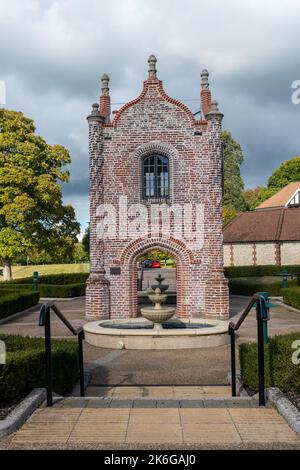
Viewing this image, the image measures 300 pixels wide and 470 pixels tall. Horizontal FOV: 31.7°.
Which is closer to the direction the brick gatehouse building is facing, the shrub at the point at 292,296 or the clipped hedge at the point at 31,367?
the clipped hedge

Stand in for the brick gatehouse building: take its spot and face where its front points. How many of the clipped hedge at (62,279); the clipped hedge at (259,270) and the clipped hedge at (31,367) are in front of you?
1

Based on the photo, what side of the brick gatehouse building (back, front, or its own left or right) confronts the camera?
front

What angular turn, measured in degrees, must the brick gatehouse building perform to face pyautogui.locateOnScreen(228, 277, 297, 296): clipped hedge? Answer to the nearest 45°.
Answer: approximately 135° to its left

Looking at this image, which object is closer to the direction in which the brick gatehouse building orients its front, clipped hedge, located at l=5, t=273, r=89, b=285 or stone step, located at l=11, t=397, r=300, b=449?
the stone step

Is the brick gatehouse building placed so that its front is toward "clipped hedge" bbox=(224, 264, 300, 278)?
no

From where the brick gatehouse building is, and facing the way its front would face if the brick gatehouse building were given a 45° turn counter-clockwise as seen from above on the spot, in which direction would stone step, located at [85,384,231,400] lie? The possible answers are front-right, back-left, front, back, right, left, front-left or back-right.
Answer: front-right

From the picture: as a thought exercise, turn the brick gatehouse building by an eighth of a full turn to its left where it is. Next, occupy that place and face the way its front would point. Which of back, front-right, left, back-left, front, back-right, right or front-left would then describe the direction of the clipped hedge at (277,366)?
front-right

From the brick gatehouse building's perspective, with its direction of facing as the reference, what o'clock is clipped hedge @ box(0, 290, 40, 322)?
The clipped hedge is roughly at 4 o'clock from the brick gatehouse building.

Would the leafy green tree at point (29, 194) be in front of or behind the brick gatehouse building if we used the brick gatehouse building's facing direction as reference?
behind

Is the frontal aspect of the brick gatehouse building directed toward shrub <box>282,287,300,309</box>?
no

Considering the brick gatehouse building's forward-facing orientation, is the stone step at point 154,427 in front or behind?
in front

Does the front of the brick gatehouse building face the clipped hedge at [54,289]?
no
